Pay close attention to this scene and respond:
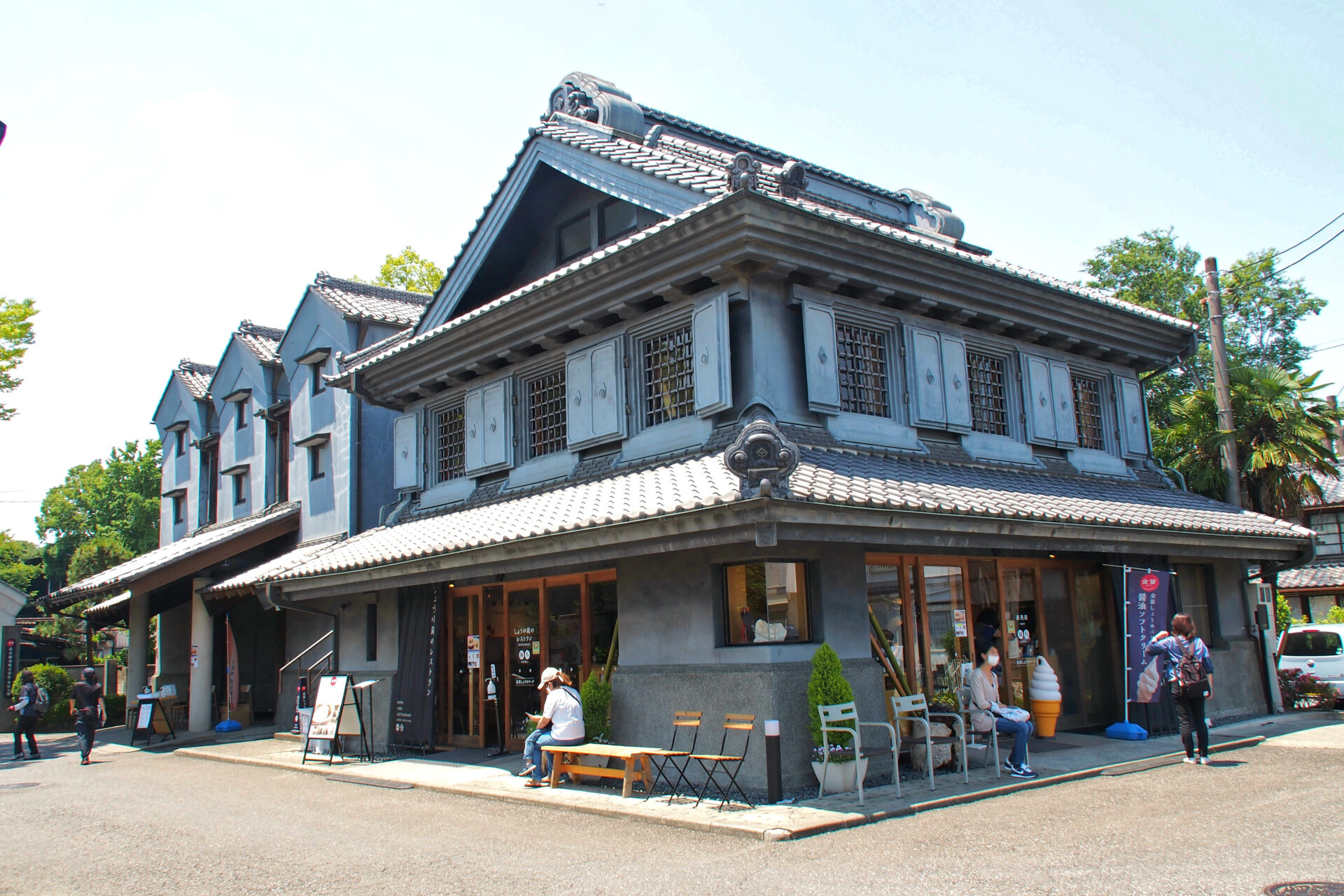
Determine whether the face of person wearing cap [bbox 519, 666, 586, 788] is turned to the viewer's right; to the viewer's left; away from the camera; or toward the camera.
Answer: to the viewer's left

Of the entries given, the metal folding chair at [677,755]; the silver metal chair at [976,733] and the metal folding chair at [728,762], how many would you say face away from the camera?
0

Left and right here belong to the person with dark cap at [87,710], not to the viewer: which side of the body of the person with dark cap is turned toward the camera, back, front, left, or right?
back

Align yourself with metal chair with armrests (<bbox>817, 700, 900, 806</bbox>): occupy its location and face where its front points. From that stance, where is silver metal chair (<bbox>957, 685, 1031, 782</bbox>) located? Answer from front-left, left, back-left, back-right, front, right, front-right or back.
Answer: left

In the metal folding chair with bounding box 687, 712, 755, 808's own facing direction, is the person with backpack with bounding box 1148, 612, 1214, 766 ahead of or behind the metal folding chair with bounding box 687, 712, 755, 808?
behind

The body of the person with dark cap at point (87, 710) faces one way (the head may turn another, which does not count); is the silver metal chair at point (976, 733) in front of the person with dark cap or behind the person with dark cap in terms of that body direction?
behind

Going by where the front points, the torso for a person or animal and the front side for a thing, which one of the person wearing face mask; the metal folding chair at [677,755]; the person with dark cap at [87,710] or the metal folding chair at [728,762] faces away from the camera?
the person with dark cap

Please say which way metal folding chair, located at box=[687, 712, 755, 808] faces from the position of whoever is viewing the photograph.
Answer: facing the viewer and to the left of the viewer

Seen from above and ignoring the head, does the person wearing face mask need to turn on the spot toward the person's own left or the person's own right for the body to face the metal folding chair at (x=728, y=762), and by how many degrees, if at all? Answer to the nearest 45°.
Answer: approximately 90° to the person's own right
